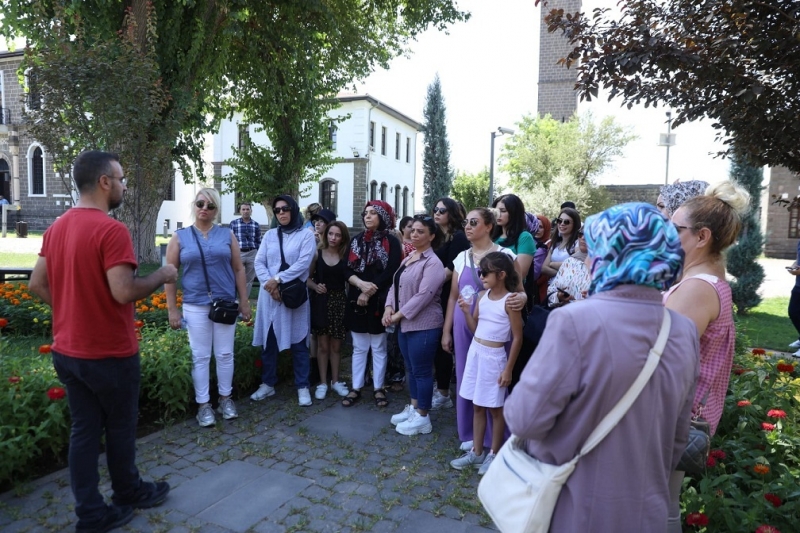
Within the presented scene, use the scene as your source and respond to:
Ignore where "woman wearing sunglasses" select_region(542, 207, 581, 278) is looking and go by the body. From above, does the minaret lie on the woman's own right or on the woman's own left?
on the woman's own right

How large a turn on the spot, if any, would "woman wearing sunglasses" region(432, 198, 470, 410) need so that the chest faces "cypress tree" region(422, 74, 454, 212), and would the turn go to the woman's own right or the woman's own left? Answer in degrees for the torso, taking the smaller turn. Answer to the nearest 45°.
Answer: approximately 135° to the woman's own right

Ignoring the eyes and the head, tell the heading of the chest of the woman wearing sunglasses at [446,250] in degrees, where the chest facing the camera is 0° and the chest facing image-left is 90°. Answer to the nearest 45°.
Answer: approximately 45°

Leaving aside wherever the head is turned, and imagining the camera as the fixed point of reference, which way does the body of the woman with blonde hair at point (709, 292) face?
to the viewer's left

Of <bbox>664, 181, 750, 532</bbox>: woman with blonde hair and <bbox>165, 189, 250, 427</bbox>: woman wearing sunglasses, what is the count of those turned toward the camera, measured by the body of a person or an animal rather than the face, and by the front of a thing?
1

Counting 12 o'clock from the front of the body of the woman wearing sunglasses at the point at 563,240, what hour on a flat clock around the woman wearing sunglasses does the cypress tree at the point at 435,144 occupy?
The cypress tree is roughly at 4 o'clock from the woman wearing sunglasses.

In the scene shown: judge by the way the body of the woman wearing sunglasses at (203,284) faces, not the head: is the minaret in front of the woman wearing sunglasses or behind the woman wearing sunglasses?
behind

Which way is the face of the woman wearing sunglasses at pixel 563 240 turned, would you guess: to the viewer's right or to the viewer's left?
to the viewer's left

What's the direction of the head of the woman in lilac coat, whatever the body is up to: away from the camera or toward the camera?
away from the camera

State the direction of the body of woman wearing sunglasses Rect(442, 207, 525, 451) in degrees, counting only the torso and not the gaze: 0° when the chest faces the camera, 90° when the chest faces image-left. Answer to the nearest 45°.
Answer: approximately 45°
